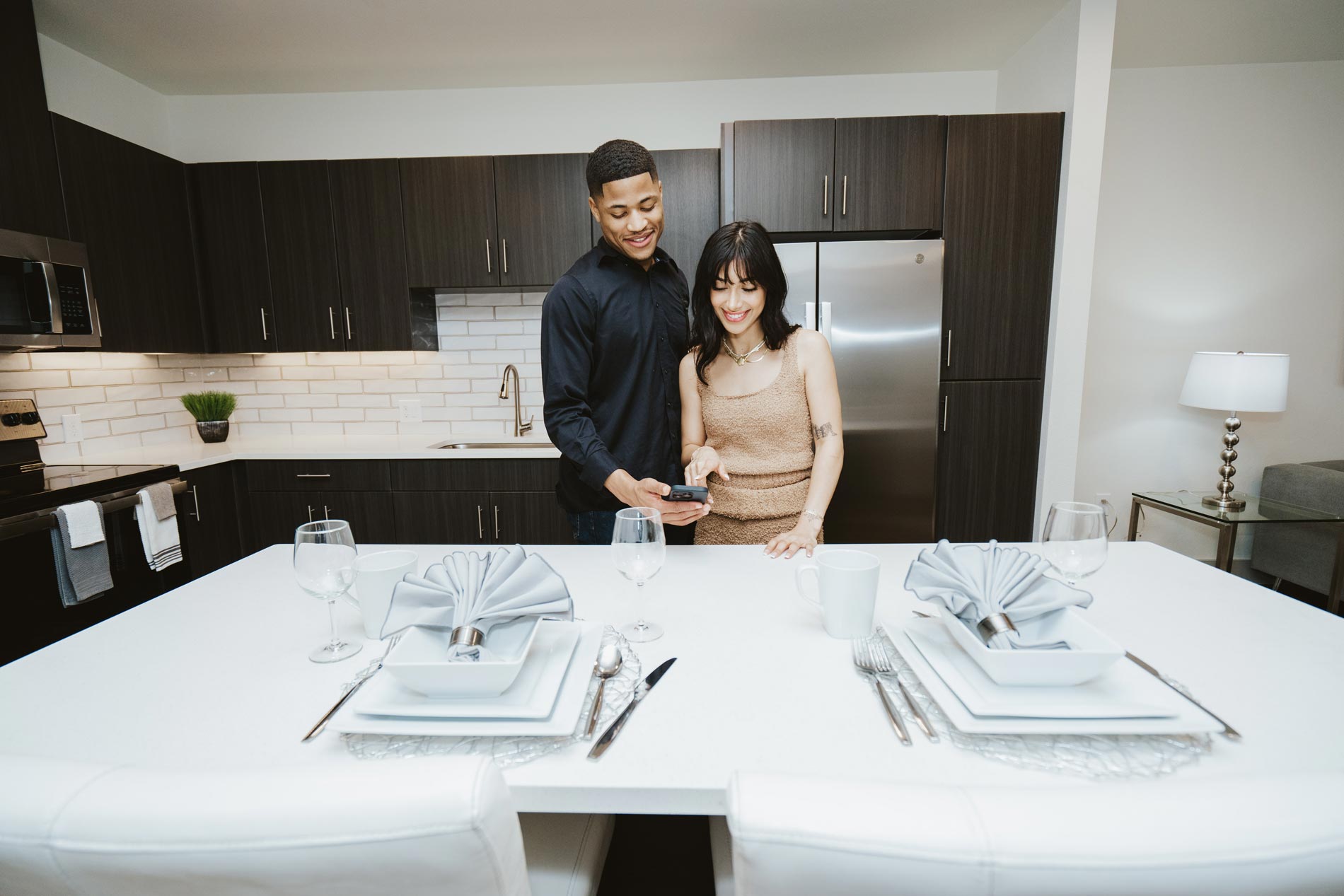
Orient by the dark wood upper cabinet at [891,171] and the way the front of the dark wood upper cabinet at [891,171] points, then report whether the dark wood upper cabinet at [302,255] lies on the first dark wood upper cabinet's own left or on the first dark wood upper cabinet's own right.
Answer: on the first dark wood upper cabinet's own right

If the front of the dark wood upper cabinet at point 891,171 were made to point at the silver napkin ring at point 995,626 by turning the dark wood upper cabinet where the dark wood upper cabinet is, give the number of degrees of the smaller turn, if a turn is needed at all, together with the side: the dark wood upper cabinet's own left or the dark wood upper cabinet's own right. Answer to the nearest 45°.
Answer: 0° — it already faces it

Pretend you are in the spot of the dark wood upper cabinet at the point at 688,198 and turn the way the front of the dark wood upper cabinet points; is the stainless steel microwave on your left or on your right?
on your right

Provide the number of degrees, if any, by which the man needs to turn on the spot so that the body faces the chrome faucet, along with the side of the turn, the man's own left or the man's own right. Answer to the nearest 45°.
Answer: approximately 135° to the man's own left

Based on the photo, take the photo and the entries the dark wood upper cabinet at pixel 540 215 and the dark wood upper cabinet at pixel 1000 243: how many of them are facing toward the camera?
2

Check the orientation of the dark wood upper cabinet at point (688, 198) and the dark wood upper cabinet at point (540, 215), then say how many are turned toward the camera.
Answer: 2
